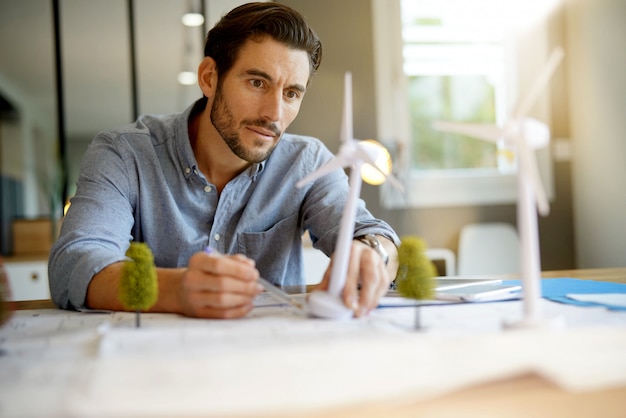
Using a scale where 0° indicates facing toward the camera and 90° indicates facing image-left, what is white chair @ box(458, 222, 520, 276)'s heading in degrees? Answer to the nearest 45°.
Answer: approximately 0°

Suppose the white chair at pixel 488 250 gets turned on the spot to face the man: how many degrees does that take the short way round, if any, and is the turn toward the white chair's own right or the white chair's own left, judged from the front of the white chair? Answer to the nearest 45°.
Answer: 0° — it already faces them

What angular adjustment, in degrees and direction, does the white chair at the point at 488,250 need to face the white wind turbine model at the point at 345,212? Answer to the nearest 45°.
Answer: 0° — it already faces it

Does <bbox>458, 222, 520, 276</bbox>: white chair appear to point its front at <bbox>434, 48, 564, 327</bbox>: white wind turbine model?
yes

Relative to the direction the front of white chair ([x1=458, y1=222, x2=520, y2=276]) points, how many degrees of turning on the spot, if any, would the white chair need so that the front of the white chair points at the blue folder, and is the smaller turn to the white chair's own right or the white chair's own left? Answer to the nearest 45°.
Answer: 0° — it already faces it

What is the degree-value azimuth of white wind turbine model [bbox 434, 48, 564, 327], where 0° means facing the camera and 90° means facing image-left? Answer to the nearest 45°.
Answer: approximately 45°

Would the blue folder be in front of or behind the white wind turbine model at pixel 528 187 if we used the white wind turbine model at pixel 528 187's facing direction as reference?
behind
